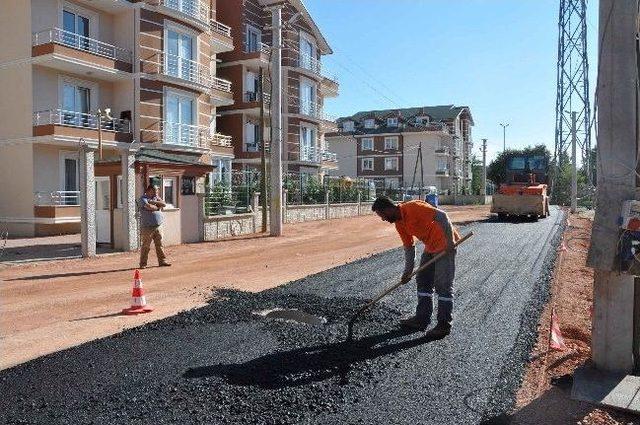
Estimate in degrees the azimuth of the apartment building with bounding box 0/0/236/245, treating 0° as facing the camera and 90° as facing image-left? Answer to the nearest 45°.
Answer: approximately 315°

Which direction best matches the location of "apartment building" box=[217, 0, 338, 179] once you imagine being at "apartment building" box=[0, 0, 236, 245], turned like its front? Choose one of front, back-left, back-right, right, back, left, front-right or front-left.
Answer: left

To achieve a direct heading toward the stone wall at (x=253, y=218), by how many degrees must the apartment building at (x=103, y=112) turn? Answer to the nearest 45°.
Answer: approximately 45° to its left

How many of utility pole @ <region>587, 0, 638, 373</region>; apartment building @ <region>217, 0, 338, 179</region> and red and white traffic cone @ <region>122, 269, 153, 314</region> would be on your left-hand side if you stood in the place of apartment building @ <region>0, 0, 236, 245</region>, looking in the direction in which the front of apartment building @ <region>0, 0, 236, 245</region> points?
1

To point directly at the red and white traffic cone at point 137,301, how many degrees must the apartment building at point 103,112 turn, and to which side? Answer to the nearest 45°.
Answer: approximately 45° to its right

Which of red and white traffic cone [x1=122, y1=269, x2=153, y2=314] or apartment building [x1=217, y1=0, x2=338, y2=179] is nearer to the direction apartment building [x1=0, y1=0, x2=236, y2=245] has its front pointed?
the red and white traffic cone

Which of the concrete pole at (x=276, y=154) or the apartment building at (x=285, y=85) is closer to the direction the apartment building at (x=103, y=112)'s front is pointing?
the concrete pole

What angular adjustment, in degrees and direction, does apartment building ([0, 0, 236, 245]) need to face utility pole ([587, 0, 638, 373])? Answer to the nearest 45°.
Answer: approximately 45° to its right
